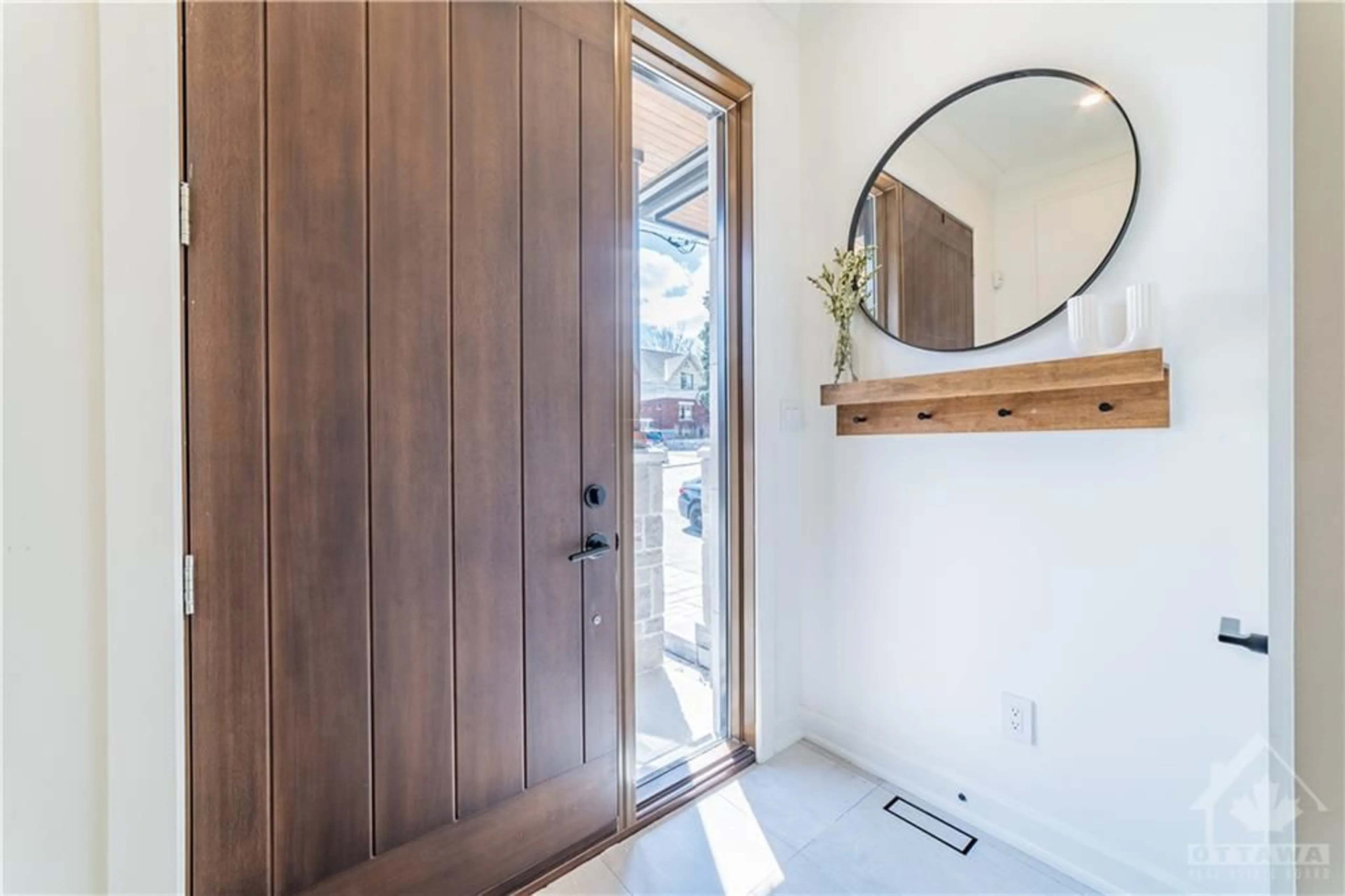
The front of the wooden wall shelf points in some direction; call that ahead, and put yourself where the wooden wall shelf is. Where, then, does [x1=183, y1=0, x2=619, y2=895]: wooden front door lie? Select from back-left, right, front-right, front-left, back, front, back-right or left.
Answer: front

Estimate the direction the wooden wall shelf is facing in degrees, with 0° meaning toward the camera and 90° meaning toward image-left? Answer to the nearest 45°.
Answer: approximately 45°
